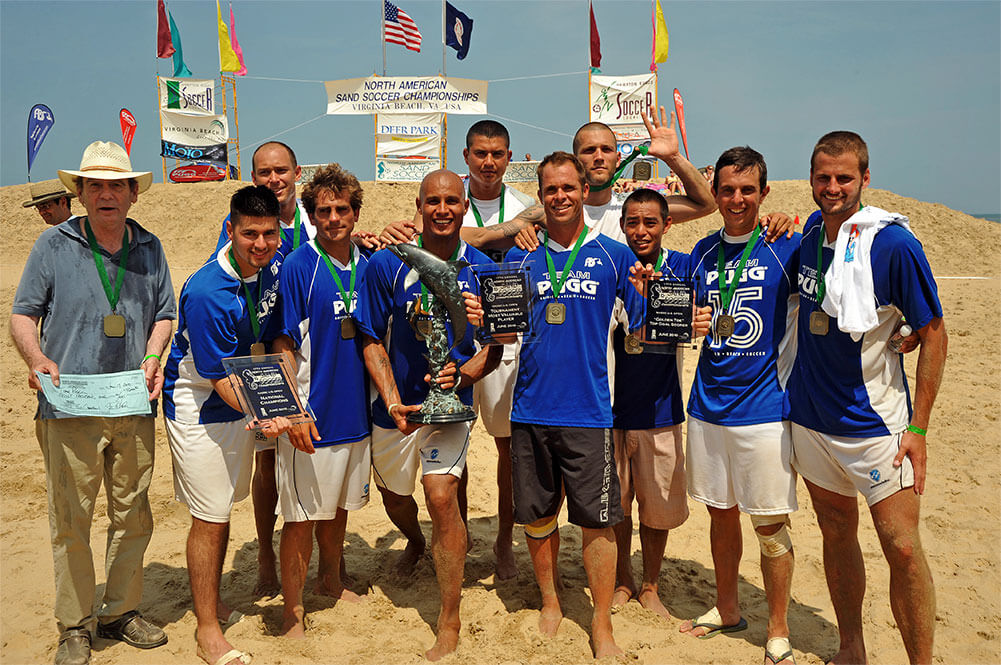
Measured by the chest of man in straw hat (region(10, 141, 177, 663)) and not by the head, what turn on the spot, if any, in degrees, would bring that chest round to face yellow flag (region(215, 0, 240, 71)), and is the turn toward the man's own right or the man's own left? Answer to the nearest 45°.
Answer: approximately 180°

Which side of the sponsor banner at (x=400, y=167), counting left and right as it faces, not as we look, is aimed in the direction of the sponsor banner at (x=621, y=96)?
left

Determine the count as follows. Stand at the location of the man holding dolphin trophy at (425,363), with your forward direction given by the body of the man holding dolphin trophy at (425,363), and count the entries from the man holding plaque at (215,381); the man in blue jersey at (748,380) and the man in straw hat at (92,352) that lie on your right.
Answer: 2

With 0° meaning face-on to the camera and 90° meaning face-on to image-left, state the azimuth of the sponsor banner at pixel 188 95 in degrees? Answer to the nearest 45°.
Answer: approximately 0°

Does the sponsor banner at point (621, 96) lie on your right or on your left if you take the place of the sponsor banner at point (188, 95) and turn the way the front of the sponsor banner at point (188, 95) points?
on your left

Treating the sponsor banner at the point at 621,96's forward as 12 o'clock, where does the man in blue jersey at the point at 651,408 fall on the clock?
The man in blue jersey is roughly at 12 o'clock from the sponsor banner.

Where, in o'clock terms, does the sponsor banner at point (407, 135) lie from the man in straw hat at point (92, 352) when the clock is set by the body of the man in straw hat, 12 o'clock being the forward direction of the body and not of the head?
The sponsor banner is roughly at 7 o'clock from the man in straw hat.

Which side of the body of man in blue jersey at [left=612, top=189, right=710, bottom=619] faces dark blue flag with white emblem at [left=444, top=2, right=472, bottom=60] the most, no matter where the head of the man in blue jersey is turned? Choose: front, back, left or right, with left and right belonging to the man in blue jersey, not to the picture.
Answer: back
